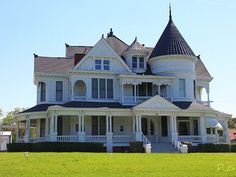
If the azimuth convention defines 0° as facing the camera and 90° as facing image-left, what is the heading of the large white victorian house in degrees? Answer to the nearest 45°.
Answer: approximately 0°

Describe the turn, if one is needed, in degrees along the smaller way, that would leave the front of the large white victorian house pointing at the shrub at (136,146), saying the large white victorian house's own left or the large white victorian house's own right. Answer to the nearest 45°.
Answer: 0° — it already faces it

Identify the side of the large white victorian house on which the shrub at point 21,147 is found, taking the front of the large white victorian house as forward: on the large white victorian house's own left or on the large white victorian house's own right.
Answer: on the large white victorian house's own right

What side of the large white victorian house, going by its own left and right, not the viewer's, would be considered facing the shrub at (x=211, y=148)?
left

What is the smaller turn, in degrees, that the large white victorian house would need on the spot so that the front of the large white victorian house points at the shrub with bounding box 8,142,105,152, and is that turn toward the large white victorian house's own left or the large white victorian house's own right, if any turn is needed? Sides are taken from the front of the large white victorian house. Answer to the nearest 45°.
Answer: approximately 45° to the large white victorian house's own right
